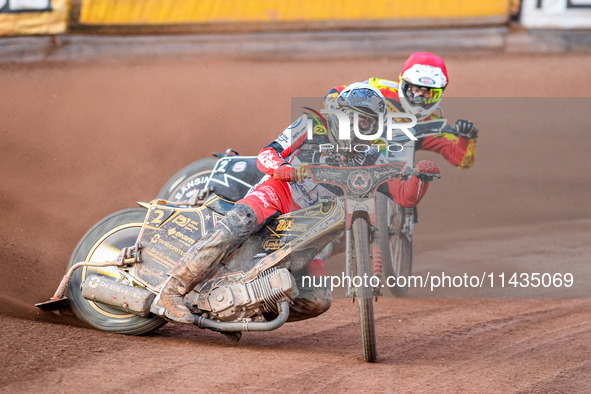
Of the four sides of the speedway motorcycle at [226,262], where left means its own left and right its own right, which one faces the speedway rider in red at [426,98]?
left

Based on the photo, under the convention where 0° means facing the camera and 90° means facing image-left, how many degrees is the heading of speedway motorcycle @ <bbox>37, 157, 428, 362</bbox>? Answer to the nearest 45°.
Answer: approximately 315°
